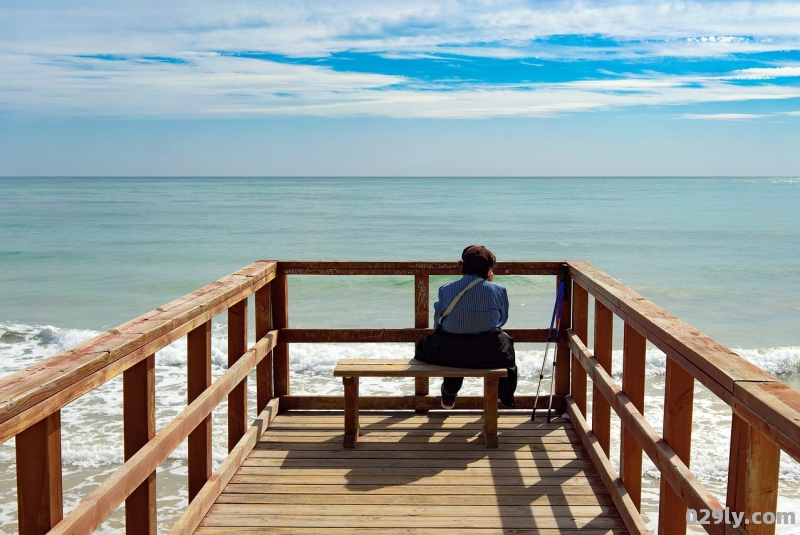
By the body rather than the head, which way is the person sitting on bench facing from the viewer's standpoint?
away from the camera

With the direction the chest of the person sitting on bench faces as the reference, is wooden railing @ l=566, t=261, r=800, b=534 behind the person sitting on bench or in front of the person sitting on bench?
behind
